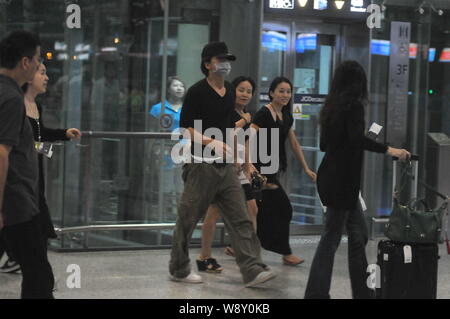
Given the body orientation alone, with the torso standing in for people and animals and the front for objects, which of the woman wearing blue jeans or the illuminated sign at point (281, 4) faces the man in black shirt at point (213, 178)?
the illuminated sign

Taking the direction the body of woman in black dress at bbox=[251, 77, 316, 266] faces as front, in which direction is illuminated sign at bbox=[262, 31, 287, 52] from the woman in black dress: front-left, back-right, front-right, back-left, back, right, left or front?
back-left

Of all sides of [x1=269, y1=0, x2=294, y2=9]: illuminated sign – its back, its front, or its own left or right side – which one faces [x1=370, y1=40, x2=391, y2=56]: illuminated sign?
left

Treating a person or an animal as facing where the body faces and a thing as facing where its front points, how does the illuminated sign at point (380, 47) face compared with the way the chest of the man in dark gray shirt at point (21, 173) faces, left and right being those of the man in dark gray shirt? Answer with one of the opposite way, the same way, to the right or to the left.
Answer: to the right

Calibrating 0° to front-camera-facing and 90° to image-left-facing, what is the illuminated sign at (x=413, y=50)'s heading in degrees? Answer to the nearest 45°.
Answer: approximately 0°

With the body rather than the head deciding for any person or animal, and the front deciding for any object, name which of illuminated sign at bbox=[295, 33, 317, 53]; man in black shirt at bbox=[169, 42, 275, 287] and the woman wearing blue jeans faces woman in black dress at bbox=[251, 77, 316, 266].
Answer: the illuminated sign

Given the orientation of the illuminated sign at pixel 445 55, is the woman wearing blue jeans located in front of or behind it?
in front

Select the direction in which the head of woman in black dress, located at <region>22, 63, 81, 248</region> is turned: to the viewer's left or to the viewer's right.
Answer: to the viewer's right

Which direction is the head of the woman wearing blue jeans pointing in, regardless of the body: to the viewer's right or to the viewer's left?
to the viewer's right

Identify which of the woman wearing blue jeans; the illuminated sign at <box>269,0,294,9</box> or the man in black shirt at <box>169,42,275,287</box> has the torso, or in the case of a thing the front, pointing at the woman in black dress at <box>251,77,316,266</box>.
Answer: the illuminated sign
